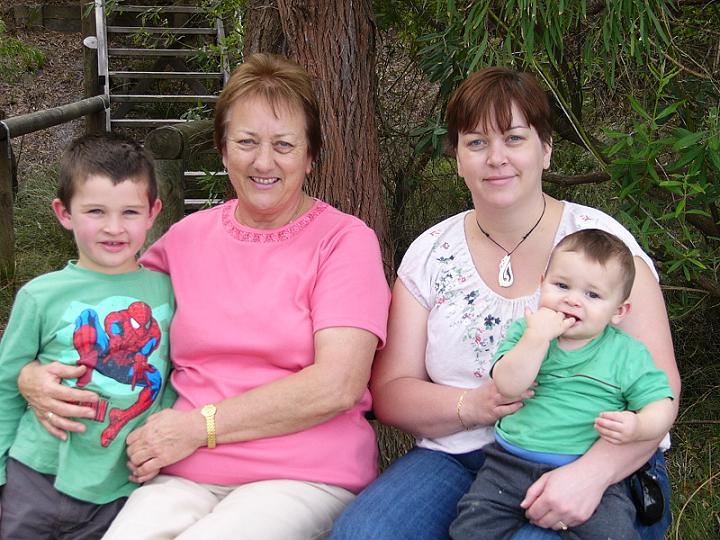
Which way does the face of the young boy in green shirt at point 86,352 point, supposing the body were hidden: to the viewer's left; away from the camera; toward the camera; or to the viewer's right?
toward the camera

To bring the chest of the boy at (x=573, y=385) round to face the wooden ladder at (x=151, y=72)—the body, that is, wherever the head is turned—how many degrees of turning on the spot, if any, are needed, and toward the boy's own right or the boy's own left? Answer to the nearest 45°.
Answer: approximately 135° to the boy's own right

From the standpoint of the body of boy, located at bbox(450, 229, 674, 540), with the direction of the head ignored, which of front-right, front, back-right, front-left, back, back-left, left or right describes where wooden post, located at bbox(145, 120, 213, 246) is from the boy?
back-right

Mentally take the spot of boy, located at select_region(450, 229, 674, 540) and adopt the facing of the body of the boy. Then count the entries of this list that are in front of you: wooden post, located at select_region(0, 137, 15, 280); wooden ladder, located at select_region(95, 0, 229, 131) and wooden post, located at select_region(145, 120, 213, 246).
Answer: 0

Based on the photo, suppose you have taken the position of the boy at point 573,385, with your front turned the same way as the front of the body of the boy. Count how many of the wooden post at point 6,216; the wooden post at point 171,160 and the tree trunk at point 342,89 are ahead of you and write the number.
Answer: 0

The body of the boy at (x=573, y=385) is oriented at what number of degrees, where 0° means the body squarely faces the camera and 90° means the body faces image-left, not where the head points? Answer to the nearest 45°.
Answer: approximately 0°

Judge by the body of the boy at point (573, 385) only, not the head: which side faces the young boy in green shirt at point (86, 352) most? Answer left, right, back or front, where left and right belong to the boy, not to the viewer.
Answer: right

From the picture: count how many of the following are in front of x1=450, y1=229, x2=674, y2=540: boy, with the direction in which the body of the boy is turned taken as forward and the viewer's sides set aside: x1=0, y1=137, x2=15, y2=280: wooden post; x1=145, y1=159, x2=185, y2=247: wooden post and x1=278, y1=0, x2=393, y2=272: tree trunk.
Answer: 0

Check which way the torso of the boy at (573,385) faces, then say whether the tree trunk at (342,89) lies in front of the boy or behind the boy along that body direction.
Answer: behind

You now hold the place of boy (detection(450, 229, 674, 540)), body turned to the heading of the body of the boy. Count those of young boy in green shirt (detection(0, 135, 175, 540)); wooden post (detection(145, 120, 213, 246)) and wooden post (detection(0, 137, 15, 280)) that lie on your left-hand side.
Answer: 0

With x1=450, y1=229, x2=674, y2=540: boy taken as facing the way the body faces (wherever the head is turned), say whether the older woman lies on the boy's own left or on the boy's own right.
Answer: on the boy's own right

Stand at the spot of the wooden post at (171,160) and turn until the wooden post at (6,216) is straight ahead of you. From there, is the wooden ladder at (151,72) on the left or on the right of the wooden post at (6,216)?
right

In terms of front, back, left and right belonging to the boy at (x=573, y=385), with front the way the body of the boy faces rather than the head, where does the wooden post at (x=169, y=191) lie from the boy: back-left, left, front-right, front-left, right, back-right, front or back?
back-right

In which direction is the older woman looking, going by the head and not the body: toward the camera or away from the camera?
toward the camera

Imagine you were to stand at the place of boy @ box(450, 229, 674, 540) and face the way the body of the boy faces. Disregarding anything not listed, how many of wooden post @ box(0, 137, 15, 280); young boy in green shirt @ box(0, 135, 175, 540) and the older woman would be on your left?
0

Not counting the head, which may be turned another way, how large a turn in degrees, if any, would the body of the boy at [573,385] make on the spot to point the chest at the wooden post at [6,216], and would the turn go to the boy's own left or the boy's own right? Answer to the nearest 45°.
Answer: approximately 135° to the boy's own right
